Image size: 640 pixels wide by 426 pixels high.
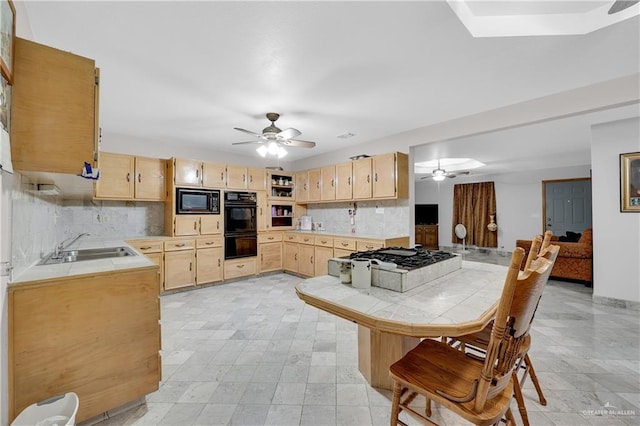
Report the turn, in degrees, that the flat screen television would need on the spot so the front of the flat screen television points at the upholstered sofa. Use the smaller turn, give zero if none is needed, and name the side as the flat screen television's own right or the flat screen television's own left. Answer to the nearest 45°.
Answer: approximately 45° to the flat screen television's own left

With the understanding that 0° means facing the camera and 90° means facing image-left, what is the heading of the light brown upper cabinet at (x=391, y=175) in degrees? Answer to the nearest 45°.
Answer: approximately 45°

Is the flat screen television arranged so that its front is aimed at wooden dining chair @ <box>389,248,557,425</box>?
yes

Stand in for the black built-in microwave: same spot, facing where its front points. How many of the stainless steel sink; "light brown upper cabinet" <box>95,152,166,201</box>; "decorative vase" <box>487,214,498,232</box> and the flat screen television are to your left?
2

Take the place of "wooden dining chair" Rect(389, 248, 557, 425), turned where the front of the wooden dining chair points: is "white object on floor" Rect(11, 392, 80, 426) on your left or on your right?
on your left

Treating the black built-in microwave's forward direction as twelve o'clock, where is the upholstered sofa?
The upholstered sofa is roughly at 10 o'clock from the black built-in microwave.

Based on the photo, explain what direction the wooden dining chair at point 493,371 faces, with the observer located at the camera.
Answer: facing away from the viewer and to the left of the viewer

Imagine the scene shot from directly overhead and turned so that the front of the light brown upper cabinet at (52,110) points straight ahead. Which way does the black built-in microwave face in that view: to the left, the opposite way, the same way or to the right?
to the right

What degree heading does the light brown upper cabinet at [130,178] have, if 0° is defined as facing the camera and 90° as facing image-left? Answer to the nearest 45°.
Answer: approximately 0°
